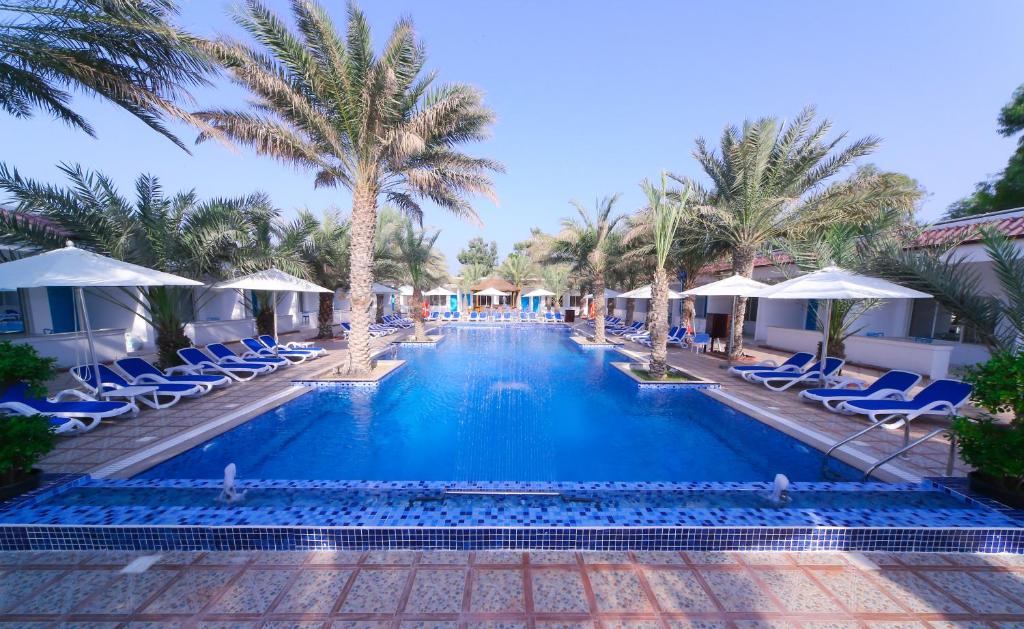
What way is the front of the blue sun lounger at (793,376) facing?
to the viewer's left

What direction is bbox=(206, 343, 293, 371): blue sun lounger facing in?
to the viewer's right

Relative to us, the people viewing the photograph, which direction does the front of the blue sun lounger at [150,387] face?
facing to the right of the viewer

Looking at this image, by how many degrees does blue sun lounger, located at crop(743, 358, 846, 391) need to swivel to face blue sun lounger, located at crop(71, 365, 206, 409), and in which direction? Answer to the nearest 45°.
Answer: approximately 45° to its left

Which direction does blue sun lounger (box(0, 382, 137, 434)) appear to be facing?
to the viewer's right

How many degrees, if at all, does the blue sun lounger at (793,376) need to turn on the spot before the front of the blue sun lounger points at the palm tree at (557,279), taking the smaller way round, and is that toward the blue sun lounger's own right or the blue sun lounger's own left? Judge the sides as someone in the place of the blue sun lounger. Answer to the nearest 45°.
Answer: approximately 45° to the blue sun lounger's own right
